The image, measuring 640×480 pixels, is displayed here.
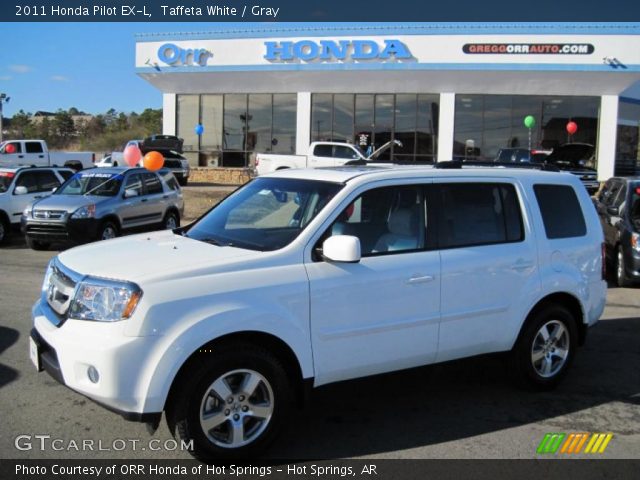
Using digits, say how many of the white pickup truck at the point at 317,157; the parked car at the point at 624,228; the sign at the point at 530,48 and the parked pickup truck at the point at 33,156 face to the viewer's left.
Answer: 1

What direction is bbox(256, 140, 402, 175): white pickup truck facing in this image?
to the viewer's right

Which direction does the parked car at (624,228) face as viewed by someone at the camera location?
facing the viewer and to the right of the viewer

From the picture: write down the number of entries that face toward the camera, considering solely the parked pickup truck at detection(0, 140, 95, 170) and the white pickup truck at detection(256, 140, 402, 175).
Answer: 0

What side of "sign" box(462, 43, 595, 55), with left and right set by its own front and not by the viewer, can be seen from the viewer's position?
front

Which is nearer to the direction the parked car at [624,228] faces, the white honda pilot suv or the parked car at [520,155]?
the white honda pilot suv

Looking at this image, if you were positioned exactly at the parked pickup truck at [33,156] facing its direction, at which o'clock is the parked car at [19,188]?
the parked car at [19,188] is roughly at 9 o'clock from the parked pickup truck at [33,156].

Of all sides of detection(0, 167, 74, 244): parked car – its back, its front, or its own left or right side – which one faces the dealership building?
back

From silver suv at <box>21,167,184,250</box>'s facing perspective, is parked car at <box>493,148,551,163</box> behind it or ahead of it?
behind

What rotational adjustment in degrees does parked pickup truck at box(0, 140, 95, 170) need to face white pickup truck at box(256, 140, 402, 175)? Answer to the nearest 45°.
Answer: approximately 135° to its left

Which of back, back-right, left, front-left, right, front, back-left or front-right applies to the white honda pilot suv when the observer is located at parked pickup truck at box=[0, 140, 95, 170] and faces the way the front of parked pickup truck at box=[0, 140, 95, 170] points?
left

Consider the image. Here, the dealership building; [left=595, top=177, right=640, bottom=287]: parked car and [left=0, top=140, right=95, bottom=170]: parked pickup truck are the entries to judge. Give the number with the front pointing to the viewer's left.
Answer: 1

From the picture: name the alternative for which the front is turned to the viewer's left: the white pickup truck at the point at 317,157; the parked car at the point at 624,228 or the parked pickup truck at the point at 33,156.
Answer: the parked pickup truck at the point at 33,156

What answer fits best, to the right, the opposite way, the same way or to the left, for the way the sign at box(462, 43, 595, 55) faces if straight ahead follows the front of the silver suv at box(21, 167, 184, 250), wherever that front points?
the same way

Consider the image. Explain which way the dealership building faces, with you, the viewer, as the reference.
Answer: facing the viewer

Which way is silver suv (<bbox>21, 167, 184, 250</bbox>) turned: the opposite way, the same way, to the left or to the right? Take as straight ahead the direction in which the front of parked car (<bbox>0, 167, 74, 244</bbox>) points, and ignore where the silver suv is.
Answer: the same way

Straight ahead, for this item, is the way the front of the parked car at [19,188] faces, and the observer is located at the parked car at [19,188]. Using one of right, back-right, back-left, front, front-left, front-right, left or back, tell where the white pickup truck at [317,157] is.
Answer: back

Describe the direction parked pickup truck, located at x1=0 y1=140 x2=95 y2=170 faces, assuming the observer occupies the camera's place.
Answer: facing to the left of the viewer
